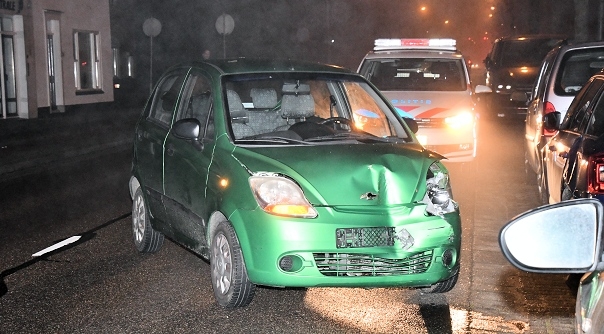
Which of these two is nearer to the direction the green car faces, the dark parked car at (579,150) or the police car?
the dark parked car

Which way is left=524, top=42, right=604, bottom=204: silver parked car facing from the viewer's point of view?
away from the camera

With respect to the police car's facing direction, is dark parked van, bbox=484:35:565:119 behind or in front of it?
behind

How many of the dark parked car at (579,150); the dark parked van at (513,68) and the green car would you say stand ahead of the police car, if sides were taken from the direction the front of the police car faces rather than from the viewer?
2

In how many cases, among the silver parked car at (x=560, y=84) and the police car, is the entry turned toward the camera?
1

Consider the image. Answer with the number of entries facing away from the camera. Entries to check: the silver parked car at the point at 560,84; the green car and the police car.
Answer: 1

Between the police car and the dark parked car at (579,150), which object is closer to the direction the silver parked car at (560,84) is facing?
the police car

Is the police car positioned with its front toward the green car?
yes

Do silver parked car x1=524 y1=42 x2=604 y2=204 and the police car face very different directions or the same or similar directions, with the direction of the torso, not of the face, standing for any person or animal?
very different directions

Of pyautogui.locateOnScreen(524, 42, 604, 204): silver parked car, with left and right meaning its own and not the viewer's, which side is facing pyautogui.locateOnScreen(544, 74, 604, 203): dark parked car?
back

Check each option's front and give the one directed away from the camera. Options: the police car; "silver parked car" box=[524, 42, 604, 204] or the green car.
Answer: the silver parked car

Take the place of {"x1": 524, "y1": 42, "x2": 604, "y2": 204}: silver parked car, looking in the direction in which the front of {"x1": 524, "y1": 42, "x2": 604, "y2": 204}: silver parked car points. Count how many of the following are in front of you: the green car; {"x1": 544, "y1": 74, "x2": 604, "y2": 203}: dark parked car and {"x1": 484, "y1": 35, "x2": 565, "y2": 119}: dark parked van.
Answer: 1

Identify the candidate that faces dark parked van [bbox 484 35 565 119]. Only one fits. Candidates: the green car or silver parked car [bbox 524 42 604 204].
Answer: silver parked car [bbox 524 42 604 204]

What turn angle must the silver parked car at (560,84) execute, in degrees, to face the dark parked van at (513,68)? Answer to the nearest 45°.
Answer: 0° — it already faces it
